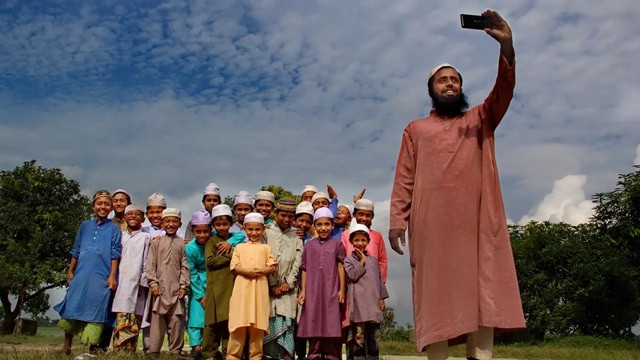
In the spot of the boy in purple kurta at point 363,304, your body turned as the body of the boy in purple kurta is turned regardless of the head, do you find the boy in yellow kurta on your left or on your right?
on your right

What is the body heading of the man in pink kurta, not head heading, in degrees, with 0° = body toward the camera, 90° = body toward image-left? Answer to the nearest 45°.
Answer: approximately 0°

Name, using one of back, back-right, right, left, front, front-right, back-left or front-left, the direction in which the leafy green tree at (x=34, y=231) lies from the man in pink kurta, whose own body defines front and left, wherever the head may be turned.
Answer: back-right

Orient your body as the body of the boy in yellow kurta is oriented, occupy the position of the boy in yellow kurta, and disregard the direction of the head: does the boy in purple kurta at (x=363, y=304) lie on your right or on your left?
on your left

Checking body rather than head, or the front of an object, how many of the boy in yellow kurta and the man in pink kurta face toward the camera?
2

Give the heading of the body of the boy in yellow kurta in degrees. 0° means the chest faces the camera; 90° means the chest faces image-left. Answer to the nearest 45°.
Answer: approximately 0°
